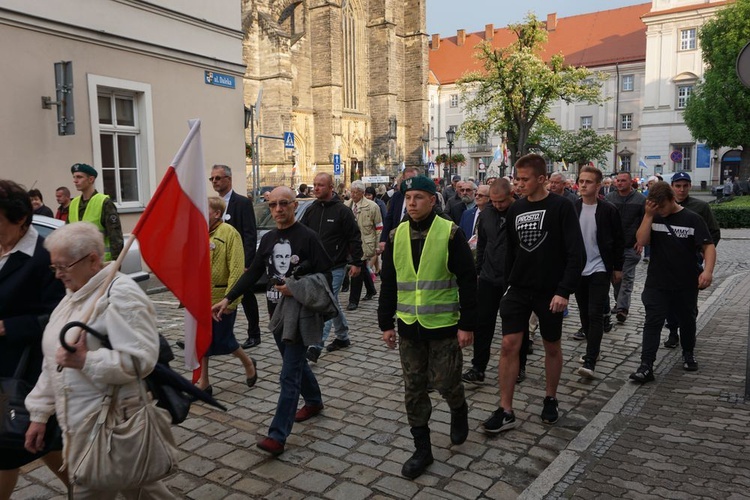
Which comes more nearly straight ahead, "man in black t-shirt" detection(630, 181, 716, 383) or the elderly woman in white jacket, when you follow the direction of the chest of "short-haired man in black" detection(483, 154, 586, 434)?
the elderly woman in white jacket

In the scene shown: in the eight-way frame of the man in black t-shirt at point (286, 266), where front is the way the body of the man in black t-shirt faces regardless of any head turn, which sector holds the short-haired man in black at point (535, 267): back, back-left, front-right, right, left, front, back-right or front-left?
back-left

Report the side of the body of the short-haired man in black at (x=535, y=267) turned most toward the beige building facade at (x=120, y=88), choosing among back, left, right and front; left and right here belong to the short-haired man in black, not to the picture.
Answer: right

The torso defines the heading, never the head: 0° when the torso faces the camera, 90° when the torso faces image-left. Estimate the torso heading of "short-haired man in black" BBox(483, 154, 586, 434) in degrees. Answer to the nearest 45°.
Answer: approximately 45°

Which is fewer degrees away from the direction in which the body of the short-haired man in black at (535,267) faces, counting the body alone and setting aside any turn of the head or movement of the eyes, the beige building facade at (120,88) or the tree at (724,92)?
the beige building facade

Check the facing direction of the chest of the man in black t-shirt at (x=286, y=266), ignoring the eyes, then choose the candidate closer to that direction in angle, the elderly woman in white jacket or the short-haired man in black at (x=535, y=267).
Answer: the elderly woman in white jacket

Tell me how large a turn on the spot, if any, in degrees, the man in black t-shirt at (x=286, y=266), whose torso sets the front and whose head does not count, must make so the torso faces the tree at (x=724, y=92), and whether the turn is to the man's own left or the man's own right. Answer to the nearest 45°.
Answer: approximately 180°
